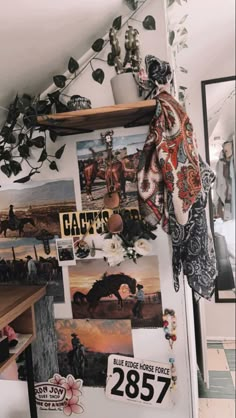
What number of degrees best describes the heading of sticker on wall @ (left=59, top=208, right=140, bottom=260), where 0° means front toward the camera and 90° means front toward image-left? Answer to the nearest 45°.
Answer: approximately 0°

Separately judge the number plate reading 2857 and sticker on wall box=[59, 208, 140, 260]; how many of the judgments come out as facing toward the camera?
2

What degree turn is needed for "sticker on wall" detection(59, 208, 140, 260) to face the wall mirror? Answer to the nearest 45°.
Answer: approximately 135° to its left

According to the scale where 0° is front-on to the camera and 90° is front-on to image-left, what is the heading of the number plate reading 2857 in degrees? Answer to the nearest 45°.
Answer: approximately 0°
